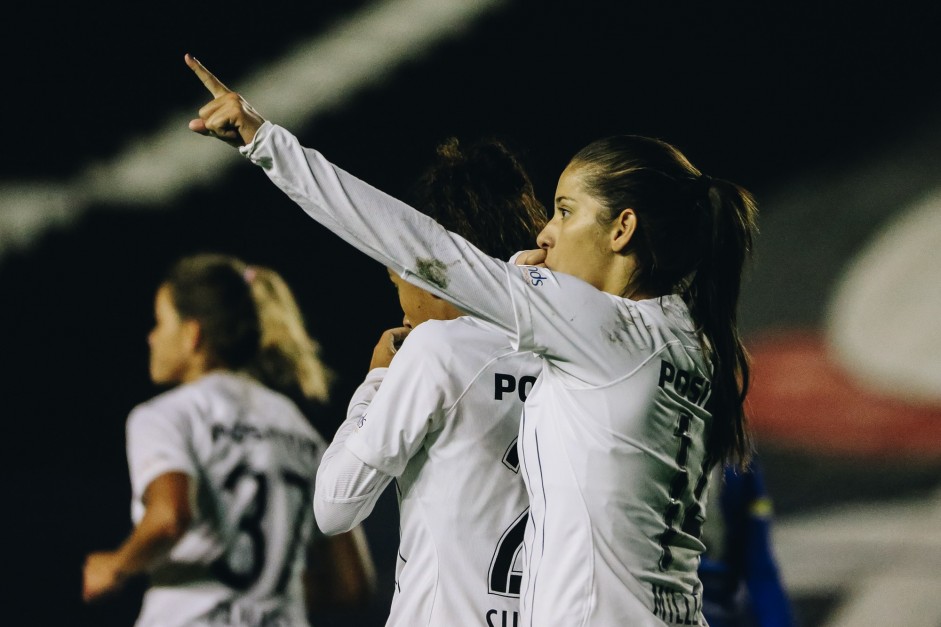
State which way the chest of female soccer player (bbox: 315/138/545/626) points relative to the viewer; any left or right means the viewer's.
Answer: facing away from the viewer and to the left of the viewer

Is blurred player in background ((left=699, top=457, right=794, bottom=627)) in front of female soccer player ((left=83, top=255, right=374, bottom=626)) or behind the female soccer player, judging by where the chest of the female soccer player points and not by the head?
in front

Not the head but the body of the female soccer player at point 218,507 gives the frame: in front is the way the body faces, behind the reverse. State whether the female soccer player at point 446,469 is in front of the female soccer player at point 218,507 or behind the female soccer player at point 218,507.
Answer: behind

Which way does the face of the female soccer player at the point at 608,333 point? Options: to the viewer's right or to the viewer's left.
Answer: to the viewer's left

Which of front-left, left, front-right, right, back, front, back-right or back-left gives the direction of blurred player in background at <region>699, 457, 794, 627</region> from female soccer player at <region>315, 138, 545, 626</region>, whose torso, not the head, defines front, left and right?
right

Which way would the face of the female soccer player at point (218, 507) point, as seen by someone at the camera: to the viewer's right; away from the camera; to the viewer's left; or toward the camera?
to the viewer's left

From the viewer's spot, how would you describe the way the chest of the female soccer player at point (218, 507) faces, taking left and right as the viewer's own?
facing away from the viewer and to the left of the viewer
